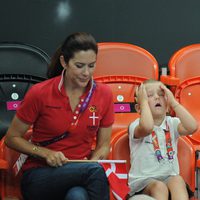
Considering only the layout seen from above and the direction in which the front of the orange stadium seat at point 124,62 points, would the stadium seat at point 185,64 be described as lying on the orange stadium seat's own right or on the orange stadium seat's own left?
on the orange stadium seat's own left

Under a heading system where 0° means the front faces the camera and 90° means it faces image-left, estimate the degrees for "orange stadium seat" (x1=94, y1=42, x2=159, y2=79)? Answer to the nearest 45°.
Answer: approximately 0°

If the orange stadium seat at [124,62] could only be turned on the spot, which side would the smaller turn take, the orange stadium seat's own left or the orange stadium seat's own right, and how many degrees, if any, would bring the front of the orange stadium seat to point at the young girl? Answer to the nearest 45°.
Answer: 0° — it already faces them

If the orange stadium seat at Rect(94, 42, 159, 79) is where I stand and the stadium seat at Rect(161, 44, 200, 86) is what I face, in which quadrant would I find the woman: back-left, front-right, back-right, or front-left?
back-right

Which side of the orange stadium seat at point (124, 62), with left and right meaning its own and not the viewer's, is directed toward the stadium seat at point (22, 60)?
right
